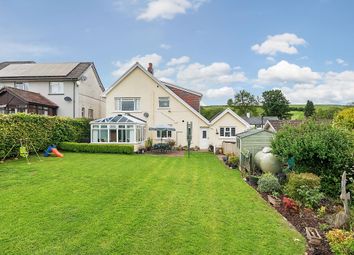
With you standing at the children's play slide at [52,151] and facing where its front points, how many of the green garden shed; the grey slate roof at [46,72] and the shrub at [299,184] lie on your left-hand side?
1

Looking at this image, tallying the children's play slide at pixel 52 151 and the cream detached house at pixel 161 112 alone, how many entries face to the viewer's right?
1

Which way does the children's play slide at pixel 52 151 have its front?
to the viewer's right

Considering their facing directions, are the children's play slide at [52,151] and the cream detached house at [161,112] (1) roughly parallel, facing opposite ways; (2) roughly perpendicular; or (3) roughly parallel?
roughly perpendicular

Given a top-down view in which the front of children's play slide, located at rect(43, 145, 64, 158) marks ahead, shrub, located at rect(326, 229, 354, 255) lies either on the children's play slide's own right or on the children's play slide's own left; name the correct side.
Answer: on the children's play slide's own right

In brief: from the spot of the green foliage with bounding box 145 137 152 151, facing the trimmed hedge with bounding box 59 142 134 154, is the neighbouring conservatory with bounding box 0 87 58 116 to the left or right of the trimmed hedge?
right
